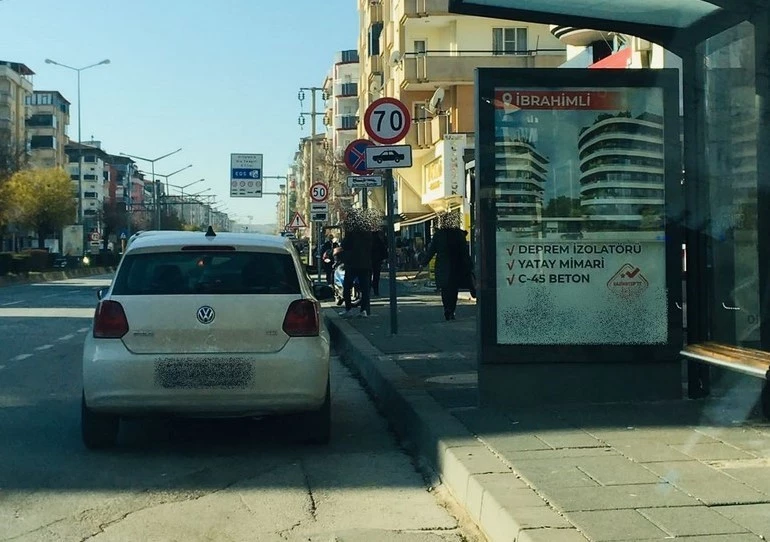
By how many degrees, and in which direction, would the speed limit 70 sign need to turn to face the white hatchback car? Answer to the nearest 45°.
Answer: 0° — it already faces it

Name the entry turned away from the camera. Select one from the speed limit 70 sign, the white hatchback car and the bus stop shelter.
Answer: the white hatchback car

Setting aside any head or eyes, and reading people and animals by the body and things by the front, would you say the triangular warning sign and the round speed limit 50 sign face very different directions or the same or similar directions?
same or similar directions

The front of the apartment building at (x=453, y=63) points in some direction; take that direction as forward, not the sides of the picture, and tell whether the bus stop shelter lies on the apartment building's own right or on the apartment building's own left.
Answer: on the apartment building's own left

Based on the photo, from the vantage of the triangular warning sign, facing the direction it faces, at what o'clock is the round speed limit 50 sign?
The round speed limit 50 sign is roughly at 12 o'clock from the triangular warning sign.

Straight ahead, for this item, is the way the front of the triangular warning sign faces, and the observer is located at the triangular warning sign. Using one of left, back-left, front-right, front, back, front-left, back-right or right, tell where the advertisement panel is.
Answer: front

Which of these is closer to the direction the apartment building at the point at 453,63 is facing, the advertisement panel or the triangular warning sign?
the triangular warning sign

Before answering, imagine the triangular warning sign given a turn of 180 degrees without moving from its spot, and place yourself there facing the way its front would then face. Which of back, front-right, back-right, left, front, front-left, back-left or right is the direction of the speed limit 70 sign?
back

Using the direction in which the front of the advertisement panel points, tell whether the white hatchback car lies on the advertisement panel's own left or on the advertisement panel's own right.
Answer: on the advertisement panel's own right

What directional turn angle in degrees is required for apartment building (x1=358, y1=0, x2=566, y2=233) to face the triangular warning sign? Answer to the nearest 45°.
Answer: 0° — it already faces it

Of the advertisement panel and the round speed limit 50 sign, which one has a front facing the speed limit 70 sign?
the round speed limit 50 sign

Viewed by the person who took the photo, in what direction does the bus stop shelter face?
facing to the left of the viewer

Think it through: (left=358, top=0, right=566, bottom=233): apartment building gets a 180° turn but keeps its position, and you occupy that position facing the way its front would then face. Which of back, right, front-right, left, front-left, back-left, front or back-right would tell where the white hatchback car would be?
back-right

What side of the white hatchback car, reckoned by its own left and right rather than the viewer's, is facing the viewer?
back

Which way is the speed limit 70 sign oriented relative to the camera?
toward the camera

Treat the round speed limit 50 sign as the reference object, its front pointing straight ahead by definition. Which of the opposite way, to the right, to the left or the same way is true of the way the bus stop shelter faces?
to the right

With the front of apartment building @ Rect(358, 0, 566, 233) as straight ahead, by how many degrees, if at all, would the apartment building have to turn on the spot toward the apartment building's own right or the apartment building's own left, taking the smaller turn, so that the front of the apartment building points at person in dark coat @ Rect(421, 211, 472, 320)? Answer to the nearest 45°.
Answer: approximately 45° to the apartment building's own left

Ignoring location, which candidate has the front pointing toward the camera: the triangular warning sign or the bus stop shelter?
the triangular warning sign

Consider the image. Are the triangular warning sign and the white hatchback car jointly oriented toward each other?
yes

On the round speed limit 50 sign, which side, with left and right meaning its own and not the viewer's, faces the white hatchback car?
front

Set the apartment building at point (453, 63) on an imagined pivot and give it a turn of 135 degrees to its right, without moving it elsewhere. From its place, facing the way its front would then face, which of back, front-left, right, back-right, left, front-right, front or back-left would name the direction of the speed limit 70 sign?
back

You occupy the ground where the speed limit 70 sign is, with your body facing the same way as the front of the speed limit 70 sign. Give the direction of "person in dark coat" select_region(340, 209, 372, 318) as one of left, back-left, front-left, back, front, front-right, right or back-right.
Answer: back

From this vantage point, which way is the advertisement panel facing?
toward the camera
